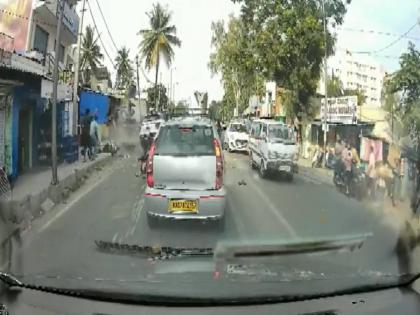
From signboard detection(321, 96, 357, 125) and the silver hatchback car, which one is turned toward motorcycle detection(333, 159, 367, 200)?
the signboard

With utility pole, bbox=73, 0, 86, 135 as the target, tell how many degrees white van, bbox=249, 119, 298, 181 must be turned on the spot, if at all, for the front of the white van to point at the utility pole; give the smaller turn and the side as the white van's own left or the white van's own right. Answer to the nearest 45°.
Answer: approximately 90° to the white van's own right

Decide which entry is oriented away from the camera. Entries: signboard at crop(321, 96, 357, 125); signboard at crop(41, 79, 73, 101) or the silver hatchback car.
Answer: the silver hatchback car

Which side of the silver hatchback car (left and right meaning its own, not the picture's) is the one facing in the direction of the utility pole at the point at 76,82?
left

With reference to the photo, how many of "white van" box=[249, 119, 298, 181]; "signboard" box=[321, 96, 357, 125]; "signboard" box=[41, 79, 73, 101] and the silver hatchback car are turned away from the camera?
1

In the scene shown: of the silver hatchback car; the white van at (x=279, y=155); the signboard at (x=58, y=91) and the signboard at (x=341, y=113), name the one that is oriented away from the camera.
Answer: the silver hatchback car

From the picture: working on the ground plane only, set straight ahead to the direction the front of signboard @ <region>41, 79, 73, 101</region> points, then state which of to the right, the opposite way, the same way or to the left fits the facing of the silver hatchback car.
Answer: the opposite way

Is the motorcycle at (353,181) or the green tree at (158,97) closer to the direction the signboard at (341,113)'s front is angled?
the motorcycle

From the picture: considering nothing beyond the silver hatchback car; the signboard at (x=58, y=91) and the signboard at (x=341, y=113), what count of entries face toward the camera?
2

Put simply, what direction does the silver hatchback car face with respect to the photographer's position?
facing away from the viewer

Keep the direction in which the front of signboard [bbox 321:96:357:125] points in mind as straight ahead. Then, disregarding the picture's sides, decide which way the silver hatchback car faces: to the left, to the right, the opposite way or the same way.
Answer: the opposite way

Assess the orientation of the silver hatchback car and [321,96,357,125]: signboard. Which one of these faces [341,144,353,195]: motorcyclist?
the signboard
